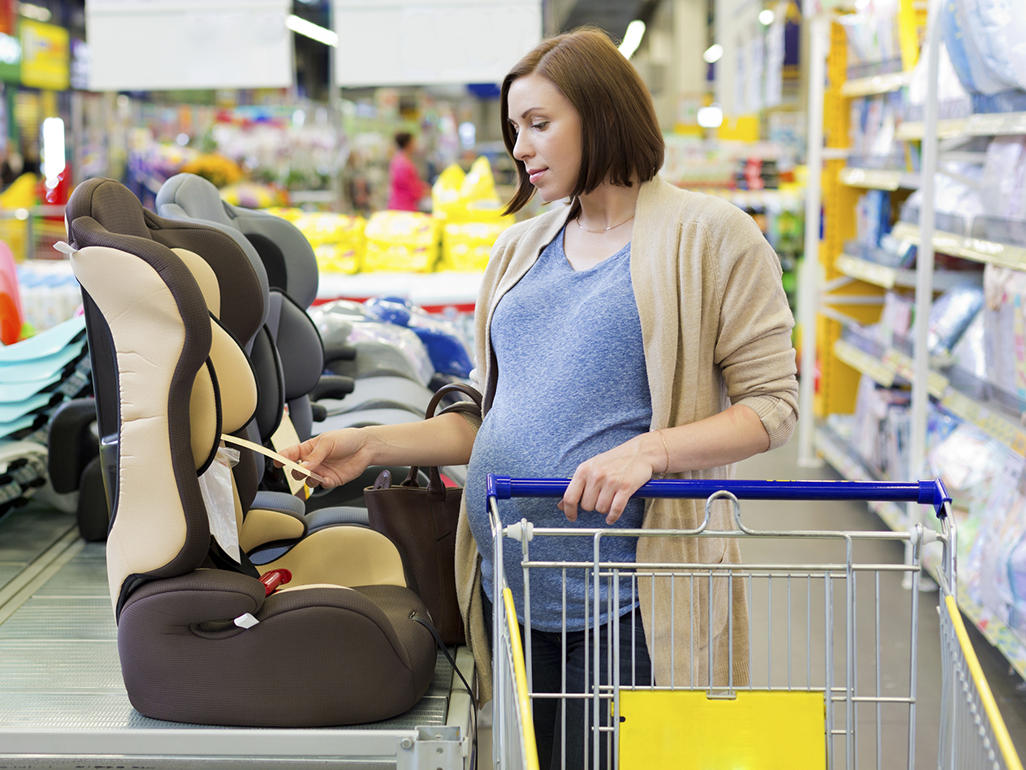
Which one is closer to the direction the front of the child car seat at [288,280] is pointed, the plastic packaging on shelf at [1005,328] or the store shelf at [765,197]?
the plastic packaging on shelf

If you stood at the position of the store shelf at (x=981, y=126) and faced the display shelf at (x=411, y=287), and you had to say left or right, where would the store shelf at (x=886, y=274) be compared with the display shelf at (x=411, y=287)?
right

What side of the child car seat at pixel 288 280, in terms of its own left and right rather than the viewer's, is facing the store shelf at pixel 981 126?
front

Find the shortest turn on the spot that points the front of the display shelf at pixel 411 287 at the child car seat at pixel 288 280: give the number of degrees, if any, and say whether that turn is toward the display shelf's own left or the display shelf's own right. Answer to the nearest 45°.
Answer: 0° — it already faces it

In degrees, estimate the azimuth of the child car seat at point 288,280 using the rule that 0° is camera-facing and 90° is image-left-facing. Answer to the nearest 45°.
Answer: approximately 270°

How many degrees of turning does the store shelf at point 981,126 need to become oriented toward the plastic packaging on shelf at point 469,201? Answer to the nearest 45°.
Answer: approximately 90° to its right

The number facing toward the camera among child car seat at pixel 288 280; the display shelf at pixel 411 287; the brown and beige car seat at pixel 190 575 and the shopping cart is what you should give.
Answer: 2

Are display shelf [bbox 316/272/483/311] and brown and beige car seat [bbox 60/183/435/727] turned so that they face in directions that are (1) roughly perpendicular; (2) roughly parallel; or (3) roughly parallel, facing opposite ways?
roughly perpendicular

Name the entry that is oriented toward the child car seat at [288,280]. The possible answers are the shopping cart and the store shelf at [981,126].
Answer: the store shelf

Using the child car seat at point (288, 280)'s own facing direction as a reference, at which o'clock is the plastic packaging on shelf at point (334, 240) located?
The plastic packaging on shelf is roughly at 9 o'clock from the child car seat.

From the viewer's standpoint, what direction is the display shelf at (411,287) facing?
toward the camera

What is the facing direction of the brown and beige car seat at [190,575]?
to the viewer's right

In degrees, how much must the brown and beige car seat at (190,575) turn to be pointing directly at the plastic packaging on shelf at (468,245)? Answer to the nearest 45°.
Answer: approximately 90° to its left
